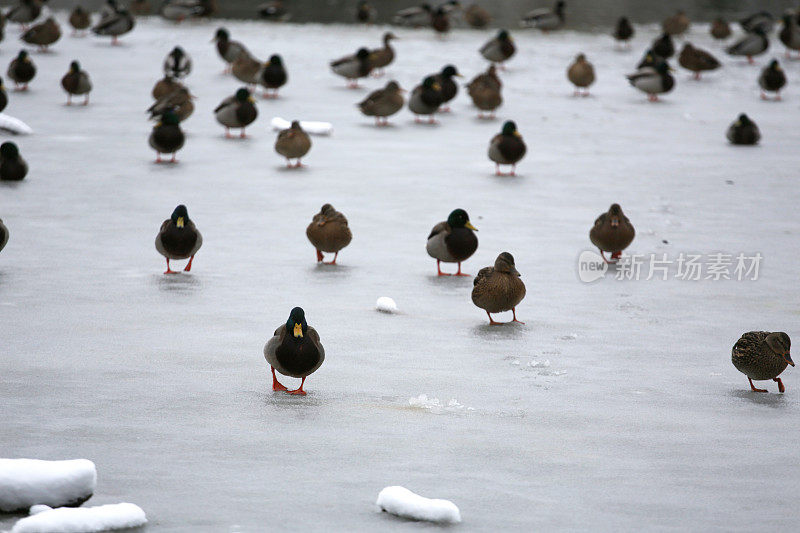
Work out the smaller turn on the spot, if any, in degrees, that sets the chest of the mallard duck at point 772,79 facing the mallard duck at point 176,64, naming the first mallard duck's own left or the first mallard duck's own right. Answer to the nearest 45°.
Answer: approximately 90° to the first mallard duck's own right

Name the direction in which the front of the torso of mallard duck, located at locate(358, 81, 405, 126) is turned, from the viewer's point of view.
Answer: to the viewer's right

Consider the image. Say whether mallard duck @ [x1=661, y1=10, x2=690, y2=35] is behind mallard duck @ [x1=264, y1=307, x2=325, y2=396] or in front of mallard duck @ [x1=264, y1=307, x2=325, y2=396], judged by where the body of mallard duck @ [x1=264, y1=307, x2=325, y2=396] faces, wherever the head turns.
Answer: behind

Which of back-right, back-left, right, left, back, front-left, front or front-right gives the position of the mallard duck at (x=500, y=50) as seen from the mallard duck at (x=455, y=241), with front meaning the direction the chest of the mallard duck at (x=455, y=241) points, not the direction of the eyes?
back-left
